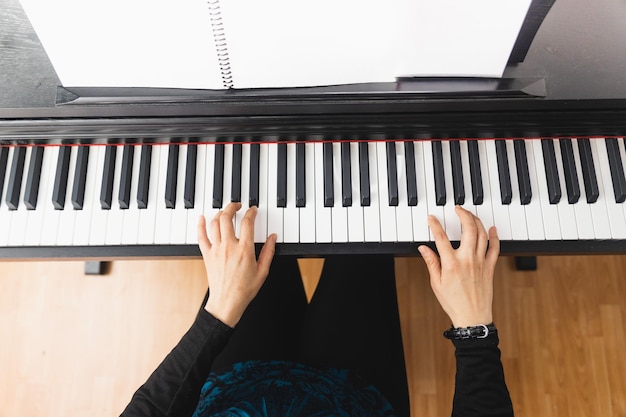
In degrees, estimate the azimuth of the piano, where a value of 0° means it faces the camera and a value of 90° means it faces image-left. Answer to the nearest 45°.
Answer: approximately 0°

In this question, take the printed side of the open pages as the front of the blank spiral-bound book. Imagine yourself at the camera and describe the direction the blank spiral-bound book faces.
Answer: facing the viewer
